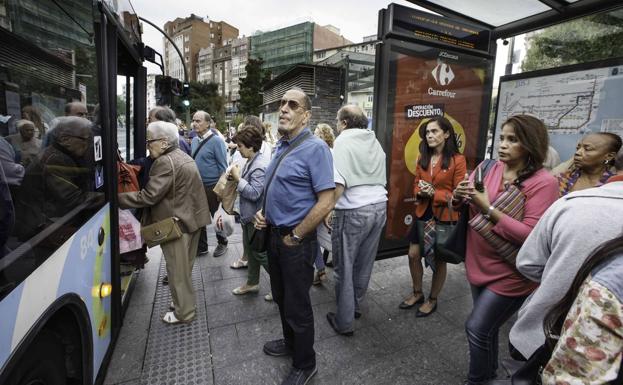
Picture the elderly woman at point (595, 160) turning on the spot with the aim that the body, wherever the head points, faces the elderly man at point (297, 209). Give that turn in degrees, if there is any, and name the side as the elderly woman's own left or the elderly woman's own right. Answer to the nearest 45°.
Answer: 0° — they already face them

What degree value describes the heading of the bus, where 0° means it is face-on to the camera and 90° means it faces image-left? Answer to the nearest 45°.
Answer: approximately 225°

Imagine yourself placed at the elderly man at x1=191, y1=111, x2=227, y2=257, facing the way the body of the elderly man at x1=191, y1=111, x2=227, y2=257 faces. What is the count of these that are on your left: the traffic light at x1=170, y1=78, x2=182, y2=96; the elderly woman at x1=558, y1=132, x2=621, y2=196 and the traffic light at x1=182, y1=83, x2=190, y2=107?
1

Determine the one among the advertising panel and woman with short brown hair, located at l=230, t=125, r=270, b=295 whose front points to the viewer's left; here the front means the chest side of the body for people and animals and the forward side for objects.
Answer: the woman with short brown hair

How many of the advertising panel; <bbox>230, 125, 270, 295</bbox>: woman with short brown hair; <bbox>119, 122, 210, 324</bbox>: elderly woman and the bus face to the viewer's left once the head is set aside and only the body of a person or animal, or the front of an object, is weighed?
2

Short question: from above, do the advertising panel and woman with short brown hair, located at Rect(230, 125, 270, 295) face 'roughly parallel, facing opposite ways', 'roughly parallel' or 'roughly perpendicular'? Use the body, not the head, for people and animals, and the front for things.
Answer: roughly perpendicular

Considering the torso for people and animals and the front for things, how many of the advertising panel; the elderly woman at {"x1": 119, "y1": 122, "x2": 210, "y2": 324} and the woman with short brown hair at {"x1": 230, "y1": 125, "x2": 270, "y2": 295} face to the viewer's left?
2

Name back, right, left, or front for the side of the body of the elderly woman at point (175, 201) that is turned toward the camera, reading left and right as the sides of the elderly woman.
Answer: left

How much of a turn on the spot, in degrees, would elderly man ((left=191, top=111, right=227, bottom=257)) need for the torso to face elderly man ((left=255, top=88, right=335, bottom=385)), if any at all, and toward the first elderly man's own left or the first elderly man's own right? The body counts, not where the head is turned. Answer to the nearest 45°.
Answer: approximately 45° to the first elderly man's own left

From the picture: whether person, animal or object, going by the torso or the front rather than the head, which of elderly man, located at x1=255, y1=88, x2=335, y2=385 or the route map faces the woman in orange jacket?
the route map

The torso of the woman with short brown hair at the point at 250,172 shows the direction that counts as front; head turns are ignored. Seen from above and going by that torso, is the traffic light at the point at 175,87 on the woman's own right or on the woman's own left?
on the woman's own right

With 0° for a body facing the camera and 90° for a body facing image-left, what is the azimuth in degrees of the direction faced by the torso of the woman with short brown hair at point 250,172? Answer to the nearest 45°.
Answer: approximately 90°

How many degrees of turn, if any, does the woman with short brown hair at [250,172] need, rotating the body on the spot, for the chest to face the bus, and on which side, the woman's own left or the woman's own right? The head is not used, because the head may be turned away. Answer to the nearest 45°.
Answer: approximately 45° to the woman's own left

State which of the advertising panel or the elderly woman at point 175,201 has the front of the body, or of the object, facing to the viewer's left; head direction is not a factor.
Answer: the elderly woman

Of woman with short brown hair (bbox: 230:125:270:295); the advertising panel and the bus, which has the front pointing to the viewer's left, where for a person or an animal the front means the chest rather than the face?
the woman with short brown hair

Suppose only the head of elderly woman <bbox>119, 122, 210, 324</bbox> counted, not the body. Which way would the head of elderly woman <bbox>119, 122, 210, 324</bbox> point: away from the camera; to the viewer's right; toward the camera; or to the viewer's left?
to the viewer's left

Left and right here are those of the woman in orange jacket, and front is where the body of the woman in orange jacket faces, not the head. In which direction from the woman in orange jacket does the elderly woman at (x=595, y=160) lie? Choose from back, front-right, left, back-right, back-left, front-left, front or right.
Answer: back-left
